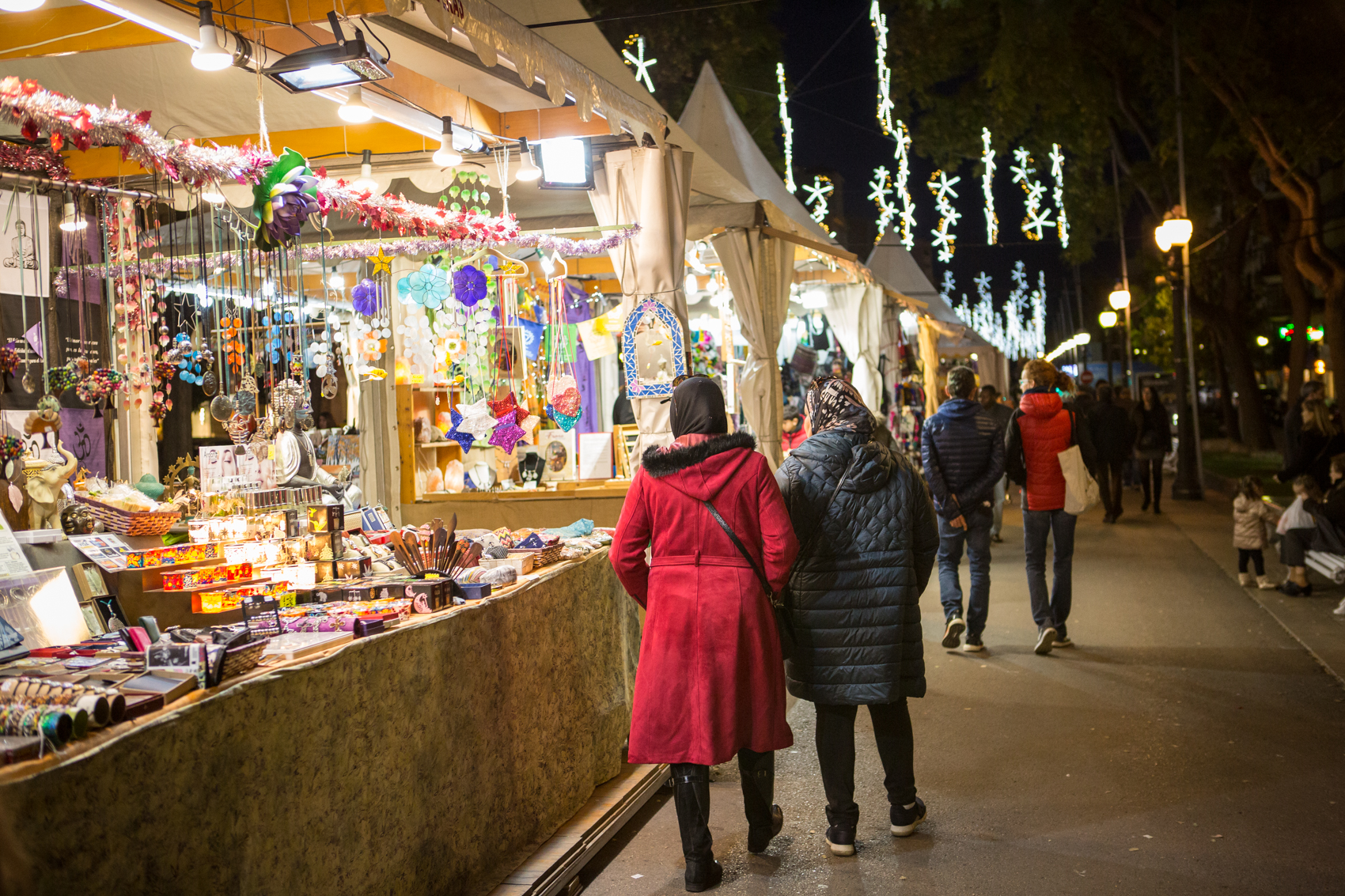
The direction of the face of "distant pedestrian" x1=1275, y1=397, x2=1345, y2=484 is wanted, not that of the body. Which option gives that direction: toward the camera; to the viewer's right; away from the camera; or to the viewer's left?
to the viewer's left

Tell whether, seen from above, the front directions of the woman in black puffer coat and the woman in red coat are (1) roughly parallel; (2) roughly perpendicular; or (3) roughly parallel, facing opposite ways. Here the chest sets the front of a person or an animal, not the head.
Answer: roughly parallel

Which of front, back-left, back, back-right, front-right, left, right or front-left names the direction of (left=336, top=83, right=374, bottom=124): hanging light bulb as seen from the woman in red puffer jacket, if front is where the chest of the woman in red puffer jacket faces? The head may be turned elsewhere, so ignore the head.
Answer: back-left

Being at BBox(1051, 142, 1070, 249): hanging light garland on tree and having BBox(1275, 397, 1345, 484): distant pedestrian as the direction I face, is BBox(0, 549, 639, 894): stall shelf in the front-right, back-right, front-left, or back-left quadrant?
front-right

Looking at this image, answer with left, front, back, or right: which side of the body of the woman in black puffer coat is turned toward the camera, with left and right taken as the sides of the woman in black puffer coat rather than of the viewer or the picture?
back

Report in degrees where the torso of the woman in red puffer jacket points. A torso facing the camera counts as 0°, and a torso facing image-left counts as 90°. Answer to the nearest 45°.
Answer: approximately 180°

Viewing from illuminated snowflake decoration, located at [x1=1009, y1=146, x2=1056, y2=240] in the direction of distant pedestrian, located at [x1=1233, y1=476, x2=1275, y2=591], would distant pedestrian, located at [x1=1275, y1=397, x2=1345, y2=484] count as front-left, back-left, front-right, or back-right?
front-left

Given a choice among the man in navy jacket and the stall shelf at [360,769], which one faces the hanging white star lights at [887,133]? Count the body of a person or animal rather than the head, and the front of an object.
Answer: the man in navy jacket

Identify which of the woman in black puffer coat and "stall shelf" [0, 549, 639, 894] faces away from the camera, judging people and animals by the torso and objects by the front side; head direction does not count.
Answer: the woman in black puffer coat

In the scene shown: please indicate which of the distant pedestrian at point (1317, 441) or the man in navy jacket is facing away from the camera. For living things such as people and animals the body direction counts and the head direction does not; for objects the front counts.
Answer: the man in navy jacket

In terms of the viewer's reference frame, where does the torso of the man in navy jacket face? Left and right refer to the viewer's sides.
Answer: facing away from the viewer

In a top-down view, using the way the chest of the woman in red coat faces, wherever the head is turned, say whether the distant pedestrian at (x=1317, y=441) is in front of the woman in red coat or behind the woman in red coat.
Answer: in front

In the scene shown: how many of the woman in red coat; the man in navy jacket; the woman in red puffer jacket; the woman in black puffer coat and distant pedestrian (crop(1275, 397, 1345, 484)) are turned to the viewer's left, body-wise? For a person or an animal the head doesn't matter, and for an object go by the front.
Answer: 1

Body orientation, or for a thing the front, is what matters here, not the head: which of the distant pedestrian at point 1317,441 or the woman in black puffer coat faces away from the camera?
the woman in black puffer coat

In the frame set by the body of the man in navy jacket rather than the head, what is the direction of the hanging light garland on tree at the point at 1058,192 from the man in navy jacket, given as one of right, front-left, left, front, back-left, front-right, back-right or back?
front

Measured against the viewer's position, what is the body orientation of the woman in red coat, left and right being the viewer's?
facing away from the viewer

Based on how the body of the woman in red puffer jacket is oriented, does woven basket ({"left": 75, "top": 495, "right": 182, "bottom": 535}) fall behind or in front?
behind
